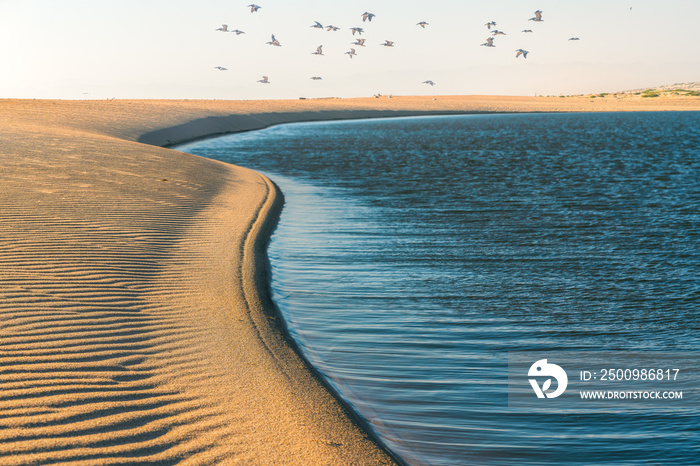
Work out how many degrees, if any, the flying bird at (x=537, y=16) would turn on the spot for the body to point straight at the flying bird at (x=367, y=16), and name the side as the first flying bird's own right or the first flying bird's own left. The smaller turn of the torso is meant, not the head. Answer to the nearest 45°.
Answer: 0° — it already faces it

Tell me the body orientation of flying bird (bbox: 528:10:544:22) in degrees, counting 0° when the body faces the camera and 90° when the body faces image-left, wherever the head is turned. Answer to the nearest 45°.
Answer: approximately 90°
